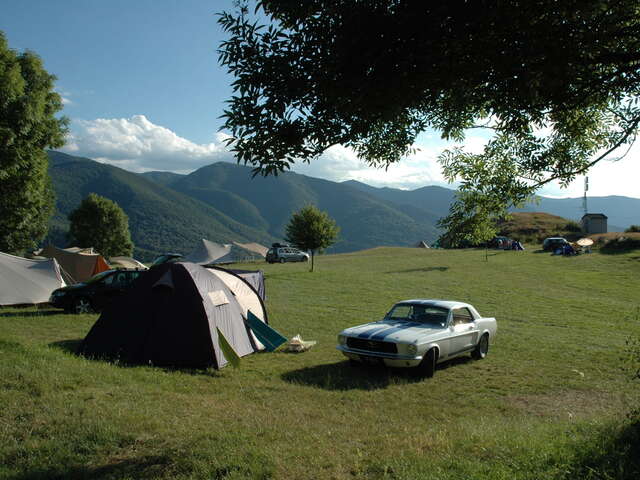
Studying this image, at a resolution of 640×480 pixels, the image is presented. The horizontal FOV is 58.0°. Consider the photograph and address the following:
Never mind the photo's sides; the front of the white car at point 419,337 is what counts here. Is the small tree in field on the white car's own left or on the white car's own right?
on the white car's own right

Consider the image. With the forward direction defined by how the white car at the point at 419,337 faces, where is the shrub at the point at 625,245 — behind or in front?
behind

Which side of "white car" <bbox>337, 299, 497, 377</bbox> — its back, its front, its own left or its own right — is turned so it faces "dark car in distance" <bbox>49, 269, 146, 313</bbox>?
right

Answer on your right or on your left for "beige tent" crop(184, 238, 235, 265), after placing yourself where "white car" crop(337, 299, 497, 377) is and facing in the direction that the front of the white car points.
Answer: on your right

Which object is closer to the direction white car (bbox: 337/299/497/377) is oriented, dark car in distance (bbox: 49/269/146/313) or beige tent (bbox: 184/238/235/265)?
the dark car in distance

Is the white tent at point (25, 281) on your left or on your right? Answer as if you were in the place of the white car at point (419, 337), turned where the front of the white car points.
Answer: on your right

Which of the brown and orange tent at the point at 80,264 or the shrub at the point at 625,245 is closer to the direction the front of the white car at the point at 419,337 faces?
the brown and orange tent

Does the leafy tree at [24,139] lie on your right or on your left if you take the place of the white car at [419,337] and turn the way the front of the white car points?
on your right

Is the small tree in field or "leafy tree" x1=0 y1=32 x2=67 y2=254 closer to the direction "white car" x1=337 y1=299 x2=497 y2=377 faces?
the leafy tree

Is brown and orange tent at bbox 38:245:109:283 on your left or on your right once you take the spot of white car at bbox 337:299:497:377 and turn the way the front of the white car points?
on your right
